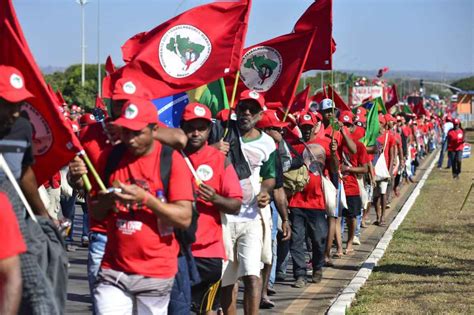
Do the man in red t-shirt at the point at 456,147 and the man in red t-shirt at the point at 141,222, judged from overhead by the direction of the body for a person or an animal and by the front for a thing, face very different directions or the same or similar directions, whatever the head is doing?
same or similar directions

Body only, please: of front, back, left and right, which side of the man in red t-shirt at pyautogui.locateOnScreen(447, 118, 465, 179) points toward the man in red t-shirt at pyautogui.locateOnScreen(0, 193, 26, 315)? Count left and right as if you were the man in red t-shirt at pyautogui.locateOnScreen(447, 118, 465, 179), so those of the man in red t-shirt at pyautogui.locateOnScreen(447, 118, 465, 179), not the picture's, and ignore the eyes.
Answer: front

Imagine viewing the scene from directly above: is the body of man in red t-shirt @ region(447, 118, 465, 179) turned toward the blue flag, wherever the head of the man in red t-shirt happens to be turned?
yes

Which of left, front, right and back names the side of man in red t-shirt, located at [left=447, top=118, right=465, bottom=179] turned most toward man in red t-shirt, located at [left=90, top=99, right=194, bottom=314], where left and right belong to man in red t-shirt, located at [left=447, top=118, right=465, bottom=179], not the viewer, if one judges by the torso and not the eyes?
front

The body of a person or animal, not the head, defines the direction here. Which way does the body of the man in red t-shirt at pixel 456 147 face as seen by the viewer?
toward the camera

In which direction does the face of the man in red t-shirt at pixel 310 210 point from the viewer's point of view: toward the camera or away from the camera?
toward the camera

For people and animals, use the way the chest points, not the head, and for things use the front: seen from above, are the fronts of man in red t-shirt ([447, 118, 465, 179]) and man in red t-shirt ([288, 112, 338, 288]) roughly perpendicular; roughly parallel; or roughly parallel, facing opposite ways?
roughly parallel

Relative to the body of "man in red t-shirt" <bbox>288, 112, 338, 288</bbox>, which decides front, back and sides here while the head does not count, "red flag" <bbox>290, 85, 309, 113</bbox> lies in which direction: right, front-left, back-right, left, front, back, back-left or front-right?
back

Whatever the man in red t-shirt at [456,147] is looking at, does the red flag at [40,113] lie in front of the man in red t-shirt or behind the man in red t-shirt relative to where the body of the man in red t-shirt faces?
in front

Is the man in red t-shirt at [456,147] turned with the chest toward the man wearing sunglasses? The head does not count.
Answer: yes

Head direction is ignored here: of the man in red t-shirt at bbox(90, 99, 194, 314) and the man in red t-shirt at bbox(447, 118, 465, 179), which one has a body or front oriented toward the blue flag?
the man in red t-shirt at bbox(447, 118, 465, 179)

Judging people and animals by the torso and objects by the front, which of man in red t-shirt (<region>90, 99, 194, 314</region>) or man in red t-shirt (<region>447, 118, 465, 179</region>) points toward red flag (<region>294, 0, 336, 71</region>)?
man in red t-shirt (<region>447, 118, 465, 179</region>)

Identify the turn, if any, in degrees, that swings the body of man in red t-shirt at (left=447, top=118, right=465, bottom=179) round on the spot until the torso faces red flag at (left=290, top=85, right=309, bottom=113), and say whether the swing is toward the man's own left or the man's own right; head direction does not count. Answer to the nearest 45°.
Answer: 0° — they already face it

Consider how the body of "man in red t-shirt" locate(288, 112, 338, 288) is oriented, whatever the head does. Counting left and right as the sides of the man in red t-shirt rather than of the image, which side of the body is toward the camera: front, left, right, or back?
front

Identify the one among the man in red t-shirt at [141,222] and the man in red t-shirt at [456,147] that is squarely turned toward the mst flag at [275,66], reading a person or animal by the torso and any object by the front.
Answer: the man in red t-shirt at [456,147]
